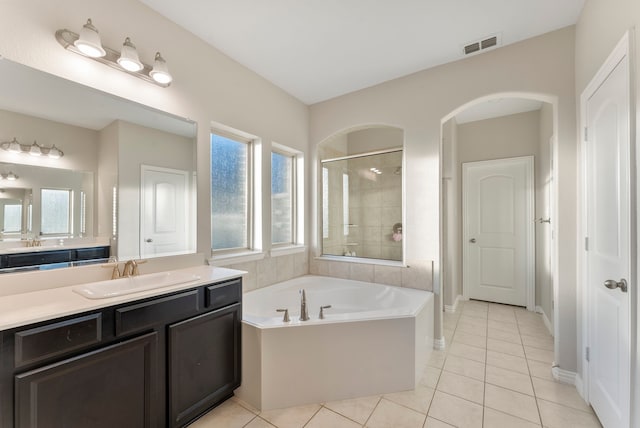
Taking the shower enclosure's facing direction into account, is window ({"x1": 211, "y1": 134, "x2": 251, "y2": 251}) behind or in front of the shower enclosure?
in front

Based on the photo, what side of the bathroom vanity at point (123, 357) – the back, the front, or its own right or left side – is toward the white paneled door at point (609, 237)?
front

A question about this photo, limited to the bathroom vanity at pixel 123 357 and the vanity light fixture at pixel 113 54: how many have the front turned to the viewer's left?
0

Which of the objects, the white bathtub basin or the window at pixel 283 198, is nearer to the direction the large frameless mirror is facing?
the white bathtub basin

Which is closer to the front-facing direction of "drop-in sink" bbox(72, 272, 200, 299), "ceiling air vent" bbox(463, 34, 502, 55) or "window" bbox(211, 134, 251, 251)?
the ceiling air vent

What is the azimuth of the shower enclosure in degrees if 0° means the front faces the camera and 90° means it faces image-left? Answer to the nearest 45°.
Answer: approximately 45°

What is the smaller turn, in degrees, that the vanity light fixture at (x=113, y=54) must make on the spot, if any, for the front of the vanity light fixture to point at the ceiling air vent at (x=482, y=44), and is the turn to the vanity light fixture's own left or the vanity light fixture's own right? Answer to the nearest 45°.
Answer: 0° — it already faces it

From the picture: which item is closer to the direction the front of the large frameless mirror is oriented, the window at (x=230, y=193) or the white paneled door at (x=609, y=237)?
the white paneled door

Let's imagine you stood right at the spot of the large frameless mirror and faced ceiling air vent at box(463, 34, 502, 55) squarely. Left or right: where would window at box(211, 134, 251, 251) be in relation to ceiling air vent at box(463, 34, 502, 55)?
left
